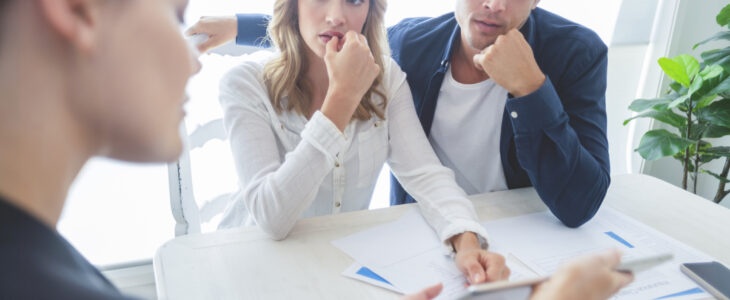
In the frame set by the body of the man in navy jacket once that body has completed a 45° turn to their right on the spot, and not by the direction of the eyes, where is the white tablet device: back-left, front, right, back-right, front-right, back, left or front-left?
front-left

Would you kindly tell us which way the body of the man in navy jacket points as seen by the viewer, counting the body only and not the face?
toward the camera

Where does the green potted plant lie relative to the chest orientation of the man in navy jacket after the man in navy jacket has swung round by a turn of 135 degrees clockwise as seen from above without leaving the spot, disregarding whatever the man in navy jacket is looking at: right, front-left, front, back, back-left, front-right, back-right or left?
right

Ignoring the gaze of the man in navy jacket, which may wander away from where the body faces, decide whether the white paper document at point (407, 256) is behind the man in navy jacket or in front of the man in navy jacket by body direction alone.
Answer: in front
